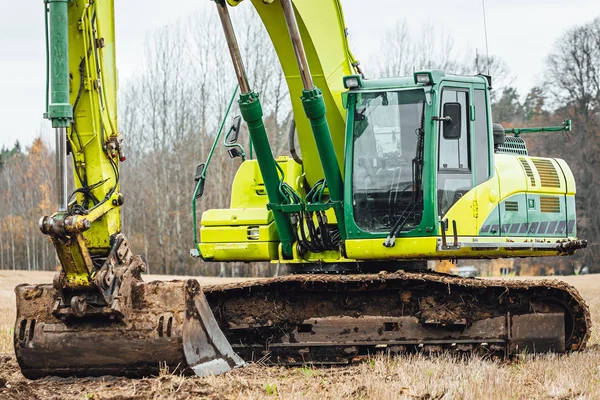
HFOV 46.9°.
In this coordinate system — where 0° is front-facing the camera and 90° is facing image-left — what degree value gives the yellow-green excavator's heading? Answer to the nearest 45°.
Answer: approximately 45°
